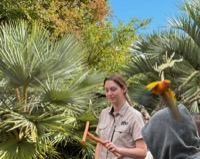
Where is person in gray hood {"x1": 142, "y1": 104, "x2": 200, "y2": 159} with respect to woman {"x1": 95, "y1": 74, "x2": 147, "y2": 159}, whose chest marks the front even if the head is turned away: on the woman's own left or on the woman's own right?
on the woman's own left

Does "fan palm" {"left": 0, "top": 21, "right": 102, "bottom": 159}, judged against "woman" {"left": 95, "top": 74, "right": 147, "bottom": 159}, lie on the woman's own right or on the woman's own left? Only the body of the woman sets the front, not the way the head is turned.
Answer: on the woman's own right

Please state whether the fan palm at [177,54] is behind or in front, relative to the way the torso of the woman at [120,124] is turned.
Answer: behind

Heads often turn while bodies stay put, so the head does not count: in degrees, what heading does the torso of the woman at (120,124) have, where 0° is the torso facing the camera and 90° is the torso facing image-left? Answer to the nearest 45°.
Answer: approximately 45°
